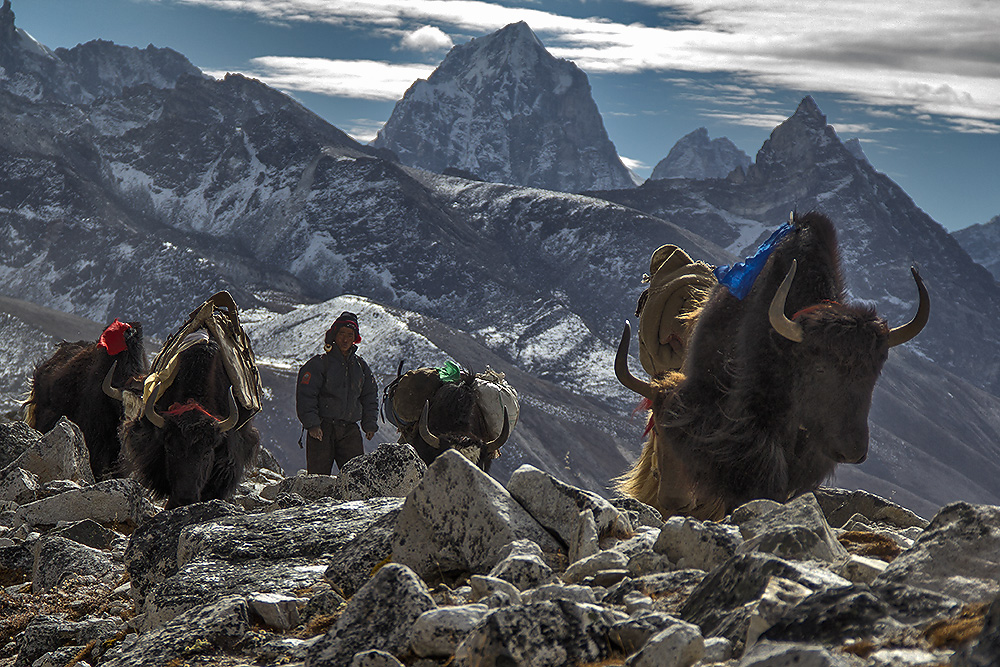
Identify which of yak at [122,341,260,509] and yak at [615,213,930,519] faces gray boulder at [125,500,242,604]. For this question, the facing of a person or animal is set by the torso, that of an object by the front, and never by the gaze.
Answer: yak at [122,341,260,509]

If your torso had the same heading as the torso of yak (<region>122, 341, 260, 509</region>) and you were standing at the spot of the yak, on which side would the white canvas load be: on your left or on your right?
on your left

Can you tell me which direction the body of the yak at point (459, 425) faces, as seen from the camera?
toward the camera

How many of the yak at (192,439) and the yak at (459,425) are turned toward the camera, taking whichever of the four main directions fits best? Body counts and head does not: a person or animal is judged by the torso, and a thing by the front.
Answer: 2

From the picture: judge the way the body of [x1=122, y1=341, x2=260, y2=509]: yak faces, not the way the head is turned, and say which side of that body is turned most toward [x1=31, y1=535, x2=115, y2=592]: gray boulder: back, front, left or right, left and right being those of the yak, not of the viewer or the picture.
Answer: front

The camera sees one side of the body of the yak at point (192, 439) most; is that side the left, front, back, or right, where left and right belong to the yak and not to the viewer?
front

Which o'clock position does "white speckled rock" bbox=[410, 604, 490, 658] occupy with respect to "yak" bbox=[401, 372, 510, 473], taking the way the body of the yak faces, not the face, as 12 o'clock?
The white speckled rock is roughly at 12 o'clock from the yak.

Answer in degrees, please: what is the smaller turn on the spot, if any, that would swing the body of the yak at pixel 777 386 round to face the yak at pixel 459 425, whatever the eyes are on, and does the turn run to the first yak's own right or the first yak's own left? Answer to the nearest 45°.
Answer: approximately 180°

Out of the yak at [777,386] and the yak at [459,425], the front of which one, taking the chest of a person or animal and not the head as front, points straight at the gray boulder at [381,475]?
the yak at [459,425]

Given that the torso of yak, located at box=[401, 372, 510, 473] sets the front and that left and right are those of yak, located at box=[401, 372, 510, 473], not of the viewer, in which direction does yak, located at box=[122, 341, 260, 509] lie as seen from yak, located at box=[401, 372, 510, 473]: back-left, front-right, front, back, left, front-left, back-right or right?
front-right

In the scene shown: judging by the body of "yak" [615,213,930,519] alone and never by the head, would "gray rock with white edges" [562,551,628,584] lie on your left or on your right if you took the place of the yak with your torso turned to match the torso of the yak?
on your right

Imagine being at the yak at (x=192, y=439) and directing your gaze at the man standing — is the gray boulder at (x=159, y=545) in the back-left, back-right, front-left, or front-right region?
back-right

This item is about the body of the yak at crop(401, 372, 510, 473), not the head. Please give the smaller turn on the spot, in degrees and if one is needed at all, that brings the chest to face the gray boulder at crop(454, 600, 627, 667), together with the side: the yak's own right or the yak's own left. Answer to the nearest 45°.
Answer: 0° — it already faces it

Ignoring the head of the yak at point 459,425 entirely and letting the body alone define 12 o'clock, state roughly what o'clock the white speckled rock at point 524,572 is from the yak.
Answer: The white speckled rock is roughly at 12 o'clock from the yak.

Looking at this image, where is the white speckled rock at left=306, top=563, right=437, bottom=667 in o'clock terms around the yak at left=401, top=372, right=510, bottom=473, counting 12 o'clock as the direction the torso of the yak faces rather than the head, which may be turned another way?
The white speckled rock is roughly at 12 o'clock from the yak.

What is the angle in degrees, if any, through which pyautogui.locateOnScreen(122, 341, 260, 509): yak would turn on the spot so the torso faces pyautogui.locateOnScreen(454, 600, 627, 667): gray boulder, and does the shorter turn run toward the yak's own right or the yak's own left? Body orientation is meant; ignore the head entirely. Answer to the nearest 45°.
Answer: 0° — it already faces it

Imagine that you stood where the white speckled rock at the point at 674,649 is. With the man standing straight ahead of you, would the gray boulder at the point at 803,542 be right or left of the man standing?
right
